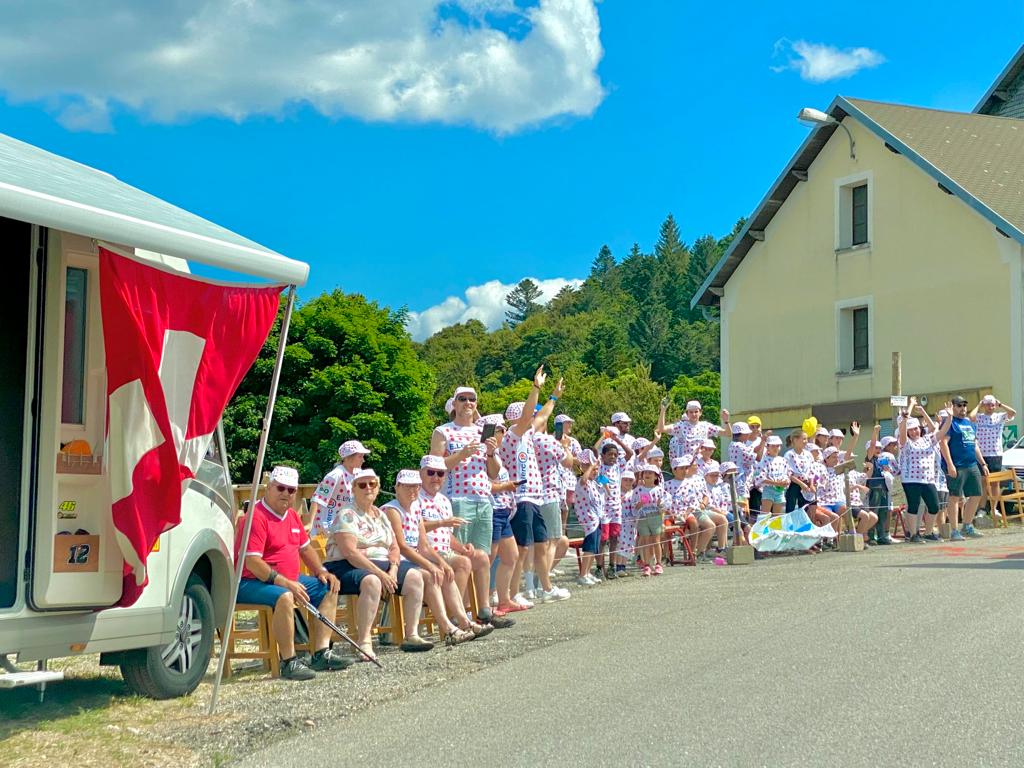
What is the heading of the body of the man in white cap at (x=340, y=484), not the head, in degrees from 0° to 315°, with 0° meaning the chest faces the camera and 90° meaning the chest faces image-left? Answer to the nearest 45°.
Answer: approximately 315°

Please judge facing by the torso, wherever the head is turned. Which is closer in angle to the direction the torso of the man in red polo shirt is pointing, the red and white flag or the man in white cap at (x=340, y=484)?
the red and white flag

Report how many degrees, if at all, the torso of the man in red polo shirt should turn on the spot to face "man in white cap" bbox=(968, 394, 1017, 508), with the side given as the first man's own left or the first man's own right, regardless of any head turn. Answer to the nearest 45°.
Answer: approximately 90° to the first man's own left

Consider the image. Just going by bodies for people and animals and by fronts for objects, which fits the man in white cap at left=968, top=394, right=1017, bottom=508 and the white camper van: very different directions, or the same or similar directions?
very different directions

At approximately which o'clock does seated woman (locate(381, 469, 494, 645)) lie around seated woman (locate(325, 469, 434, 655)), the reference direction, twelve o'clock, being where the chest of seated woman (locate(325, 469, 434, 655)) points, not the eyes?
seated woman (locate(381, 469, 494, 645)) is roughly at 9 o'clock from seated woman (locate(325, 469, 434, 655)).

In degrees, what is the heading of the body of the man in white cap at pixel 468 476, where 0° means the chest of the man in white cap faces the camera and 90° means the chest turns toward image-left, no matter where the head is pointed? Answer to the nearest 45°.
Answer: approximately 315°

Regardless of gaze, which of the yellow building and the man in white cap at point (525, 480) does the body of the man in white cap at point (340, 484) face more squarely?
the man in white cap

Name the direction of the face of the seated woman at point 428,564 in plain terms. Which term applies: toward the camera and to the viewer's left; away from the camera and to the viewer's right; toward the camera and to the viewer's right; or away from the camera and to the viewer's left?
toward the camera and to the viewer's right

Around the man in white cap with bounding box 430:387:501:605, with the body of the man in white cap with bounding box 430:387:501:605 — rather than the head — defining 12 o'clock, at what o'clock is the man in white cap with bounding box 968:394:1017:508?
the man in white cap with bounding box 968:394:1017:508 is roughly at 9 o'clock from the man in white cap with bounding box 430:387:501:605.

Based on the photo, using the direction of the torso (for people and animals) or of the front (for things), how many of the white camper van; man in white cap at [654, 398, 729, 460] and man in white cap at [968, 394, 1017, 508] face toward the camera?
2

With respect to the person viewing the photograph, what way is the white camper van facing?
facing away from the viewer and to the right of the viewer

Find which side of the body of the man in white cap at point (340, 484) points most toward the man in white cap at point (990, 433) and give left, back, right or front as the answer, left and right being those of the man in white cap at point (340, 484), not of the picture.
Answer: left
